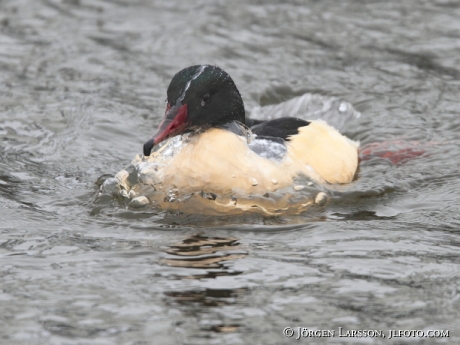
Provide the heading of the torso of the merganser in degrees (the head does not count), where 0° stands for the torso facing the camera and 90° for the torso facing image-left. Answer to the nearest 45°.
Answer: approximately 45°
